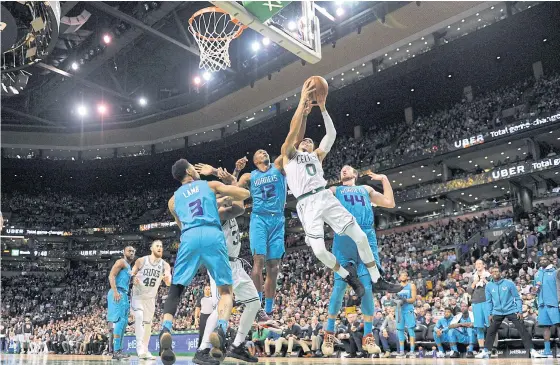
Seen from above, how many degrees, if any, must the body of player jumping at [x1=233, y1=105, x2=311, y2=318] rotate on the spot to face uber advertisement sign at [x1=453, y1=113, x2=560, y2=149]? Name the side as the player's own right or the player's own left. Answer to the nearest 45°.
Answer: approximately 135° to the player's own left

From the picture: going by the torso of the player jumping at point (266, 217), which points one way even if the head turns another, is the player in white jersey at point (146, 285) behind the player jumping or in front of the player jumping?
behind

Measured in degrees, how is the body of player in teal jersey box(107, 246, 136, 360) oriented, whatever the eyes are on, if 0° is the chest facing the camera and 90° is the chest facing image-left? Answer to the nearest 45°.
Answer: approximately 270°

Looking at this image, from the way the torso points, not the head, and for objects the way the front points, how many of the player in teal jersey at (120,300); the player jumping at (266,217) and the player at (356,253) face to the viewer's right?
1

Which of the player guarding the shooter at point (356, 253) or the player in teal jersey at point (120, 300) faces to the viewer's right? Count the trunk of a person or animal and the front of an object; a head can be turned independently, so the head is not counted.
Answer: the player in teal jersey

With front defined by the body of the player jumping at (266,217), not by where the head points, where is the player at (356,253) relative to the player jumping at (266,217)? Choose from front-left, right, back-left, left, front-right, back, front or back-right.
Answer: left

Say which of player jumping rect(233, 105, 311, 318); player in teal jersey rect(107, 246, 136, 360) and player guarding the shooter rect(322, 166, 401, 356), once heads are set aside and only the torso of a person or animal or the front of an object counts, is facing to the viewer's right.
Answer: the player in teal jersey

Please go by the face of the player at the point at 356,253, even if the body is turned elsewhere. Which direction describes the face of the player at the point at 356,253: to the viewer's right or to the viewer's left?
to the viewer's left

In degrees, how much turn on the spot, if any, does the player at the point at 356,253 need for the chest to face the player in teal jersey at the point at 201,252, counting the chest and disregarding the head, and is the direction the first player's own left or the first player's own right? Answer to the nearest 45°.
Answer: approximately 45° to the first player's own right
